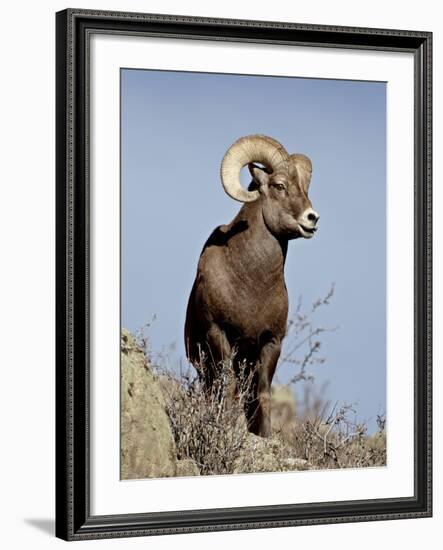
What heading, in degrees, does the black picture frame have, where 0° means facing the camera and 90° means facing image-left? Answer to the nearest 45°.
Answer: approximately 315°
